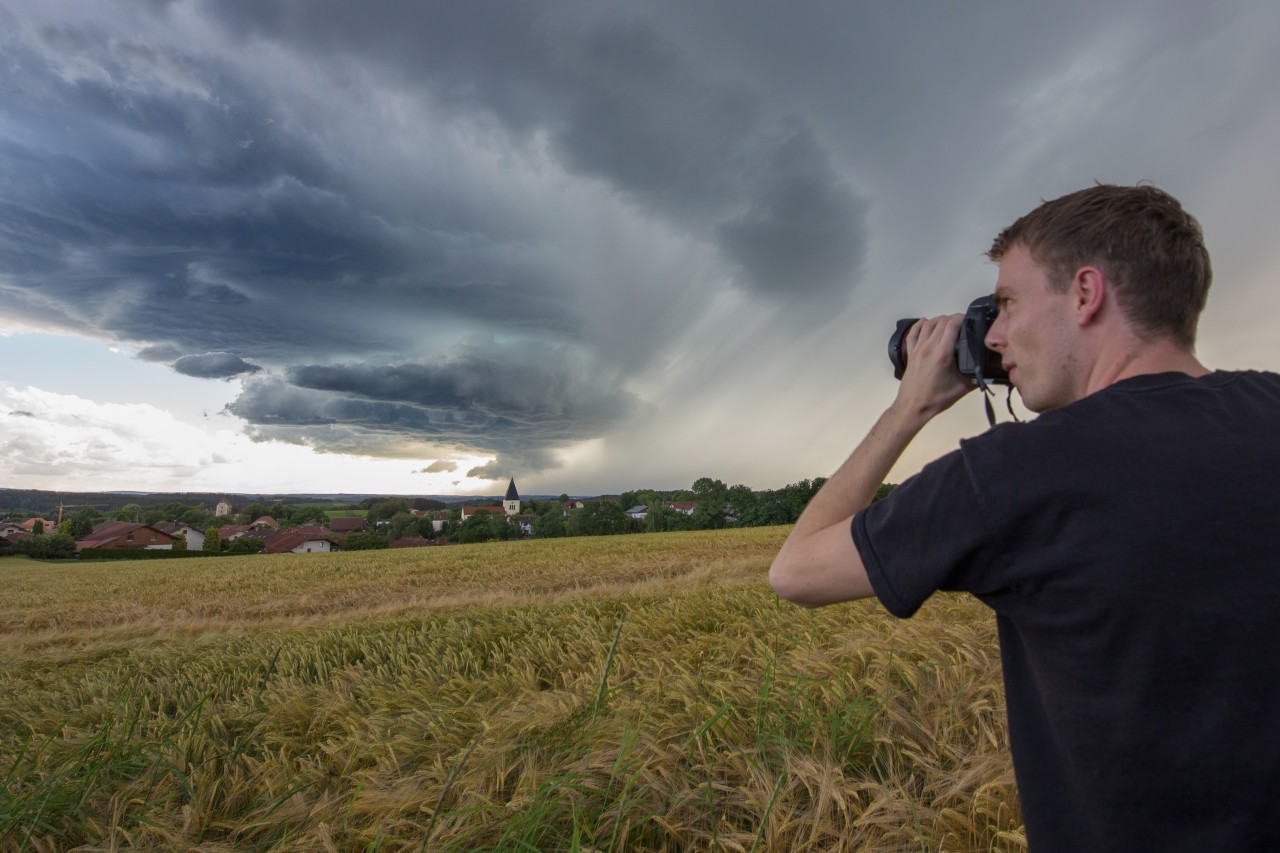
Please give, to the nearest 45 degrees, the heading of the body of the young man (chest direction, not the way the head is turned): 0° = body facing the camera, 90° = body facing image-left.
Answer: approximately 135°
